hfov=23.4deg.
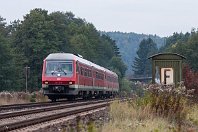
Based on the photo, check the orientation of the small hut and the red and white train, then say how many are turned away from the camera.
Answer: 0

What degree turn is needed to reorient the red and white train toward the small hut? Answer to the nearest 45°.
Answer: approximately 90° to its left

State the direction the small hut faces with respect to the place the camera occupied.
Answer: facing the viewer

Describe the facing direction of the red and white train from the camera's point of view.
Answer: facing the viewer and to the left of the viewer

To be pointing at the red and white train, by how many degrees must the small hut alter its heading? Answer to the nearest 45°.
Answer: approximately 135° to its right
